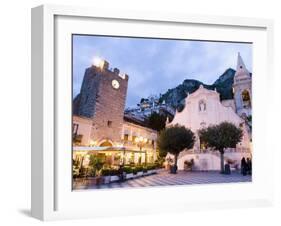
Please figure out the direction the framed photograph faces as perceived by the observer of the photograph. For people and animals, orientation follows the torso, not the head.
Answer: facing the viewer and to the right of the viewer
